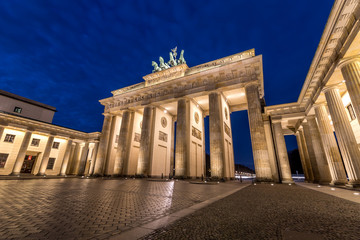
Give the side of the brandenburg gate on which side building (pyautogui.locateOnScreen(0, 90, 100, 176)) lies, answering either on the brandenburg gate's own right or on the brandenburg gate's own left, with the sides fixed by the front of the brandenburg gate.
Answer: on the brandenburg gate's own right

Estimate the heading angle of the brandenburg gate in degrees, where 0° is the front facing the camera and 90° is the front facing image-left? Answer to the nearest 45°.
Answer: approximately 45°

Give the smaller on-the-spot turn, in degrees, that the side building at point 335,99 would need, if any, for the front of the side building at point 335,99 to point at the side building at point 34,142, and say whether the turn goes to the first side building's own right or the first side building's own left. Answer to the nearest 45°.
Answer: approximately 45° to the first side building's own right

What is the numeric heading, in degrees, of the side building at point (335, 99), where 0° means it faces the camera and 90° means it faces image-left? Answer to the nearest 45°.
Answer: approximately 45°

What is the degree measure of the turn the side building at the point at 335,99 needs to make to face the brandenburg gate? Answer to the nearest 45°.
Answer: approximately 45° to its right

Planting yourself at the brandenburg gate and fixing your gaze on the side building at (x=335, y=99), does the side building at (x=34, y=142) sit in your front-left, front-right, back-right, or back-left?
back-right
